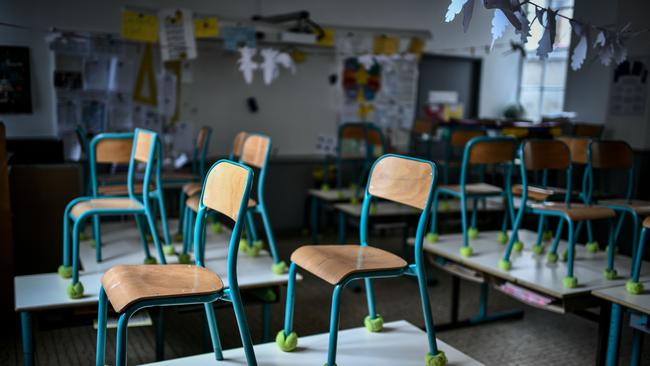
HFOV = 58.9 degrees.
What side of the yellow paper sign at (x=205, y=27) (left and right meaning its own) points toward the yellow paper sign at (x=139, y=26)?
right

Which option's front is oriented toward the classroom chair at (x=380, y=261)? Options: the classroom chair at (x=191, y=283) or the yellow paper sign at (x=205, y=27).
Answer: the yellow paper sign

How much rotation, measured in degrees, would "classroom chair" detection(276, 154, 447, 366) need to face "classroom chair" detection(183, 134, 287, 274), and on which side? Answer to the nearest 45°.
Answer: approximately 90° to its right

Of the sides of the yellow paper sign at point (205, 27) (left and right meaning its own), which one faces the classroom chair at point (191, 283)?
front

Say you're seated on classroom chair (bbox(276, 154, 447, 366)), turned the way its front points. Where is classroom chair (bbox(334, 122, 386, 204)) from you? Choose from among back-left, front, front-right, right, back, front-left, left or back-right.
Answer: back-right

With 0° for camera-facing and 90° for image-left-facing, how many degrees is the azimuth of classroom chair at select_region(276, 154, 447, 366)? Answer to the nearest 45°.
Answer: approximately 45°

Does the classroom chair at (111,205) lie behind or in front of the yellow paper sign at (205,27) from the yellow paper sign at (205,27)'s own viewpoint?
in front

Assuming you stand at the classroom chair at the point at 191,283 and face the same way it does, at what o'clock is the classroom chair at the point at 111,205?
the classroom chair at the point at 111,205 is roughly at 4 o'clock from the classroom chair at the point at 191,283.

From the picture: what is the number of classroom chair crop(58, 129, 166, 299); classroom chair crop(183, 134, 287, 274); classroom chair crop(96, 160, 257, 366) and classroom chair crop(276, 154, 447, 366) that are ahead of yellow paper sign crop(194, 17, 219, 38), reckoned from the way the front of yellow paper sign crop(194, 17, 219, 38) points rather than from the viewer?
4

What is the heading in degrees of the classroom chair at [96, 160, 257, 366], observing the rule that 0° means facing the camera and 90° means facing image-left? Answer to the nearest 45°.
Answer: approximately 45°

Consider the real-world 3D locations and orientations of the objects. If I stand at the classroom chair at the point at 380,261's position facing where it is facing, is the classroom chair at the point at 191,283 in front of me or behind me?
in front
